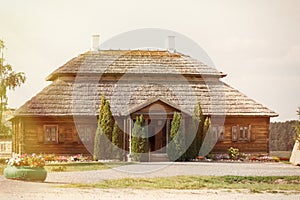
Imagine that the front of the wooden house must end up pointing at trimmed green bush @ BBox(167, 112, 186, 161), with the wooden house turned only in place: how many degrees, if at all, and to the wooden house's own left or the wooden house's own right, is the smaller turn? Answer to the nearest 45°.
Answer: approximately 45° to the wooden house's own left

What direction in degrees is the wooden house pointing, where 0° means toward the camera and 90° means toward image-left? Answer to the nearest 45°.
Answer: approximately 0°

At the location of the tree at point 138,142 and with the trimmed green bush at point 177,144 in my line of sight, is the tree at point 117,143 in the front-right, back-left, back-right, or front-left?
back-left

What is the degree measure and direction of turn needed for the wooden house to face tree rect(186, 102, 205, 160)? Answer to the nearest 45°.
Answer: approximately 45° to its left

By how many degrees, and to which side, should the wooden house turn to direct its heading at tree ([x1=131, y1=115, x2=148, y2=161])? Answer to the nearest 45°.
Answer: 0° — it already faces it

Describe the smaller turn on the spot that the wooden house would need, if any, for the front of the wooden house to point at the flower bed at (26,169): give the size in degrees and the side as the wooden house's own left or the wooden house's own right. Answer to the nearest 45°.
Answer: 0° — it already faces it
